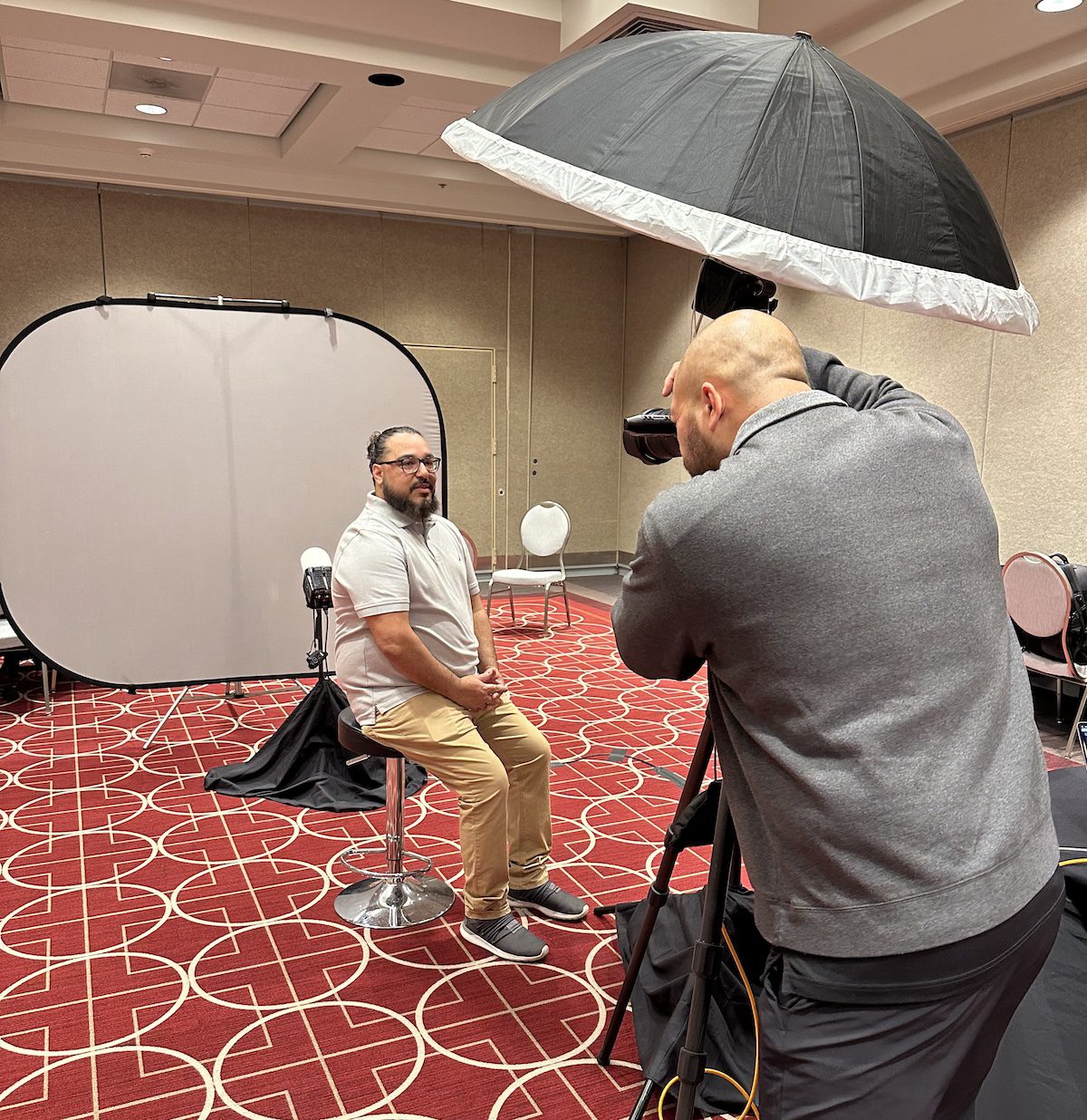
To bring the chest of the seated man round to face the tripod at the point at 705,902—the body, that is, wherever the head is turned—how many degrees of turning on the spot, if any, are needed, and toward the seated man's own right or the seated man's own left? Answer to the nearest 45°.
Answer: approximately 45° to the seated man's own right

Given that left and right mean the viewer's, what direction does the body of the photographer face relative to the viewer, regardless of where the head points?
facing away from the viewer and to the left of the viewer

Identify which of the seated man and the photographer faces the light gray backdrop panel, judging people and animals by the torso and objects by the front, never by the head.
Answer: the photographer

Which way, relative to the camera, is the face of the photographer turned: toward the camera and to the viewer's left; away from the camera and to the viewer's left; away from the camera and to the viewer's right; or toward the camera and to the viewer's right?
away from the camera and to the viewer's left

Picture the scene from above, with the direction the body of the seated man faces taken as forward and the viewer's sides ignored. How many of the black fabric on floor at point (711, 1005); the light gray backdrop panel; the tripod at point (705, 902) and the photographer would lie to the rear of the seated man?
1

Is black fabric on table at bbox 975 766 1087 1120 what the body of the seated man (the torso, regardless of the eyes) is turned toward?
yes

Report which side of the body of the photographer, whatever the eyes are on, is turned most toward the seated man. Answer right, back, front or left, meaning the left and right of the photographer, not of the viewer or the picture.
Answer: front

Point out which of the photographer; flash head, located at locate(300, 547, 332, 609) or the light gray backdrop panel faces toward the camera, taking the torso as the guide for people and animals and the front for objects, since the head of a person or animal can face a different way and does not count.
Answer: the light gray backdrop panel

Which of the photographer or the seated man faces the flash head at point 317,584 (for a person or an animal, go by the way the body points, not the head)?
the photographer

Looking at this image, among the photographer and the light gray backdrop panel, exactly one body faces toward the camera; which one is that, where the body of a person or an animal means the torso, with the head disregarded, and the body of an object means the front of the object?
the light gray backdrop panel

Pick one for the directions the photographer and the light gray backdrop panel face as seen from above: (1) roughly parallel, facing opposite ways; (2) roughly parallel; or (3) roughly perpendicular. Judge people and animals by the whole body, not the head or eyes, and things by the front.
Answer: roughly parallel, facing opposite ways

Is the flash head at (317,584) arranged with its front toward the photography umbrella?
no

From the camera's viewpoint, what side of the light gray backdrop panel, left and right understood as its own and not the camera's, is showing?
front

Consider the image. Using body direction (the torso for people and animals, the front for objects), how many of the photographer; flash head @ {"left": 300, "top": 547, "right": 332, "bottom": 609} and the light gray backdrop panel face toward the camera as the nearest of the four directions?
1

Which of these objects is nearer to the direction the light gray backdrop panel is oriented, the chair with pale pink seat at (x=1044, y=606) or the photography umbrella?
the photography umbrella

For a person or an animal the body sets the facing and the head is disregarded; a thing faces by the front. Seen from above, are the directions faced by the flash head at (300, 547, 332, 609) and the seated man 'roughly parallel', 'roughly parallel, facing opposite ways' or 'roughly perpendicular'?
roughly parallel, facing opposite ways

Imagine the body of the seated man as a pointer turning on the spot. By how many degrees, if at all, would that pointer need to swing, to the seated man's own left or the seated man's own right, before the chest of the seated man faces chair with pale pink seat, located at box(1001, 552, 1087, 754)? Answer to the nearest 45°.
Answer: approximately 90° to the seated man's own left
